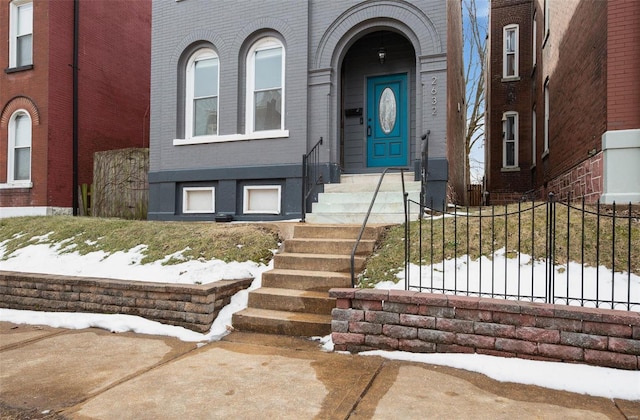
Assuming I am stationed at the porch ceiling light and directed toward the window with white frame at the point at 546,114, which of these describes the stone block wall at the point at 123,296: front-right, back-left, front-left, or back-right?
back-right

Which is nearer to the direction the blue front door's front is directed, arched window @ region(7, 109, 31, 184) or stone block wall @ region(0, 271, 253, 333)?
the stone block wall

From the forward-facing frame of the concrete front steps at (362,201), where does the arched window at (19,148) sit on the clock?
The arched window is roughly at 4 o'clock from the concrete front steps.

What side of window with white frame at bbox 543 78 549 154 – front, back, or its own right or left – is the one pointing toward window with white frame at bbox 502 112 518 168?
right

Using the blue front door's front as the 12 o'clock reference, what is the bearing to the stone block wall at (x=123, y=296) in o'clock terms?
The stone block wall is roughly at 1 o'clock from the blue front door.

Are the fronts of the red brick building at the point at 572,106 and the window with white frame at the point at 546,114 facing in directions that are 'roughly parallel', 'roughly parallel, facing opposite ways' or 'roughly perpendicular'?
roughly perpendicular

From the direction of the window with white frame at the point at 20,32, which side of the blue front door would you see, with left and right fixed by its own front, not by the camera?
right

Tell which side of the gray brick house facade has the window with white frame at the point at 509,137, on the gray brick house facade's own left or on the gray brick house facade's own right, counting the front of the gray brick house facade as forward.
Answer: on the gray brick house facade's own left

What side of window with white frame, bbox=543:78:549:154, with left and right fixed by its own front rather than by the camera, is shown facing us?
left

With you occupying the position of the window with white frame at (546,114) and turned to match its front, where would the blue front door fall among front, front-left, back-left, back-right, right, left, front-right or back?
front-left

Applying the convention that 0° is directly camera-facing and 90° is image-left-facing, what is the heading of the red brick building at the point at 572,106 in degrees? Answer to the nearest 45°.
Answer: approximately 0°

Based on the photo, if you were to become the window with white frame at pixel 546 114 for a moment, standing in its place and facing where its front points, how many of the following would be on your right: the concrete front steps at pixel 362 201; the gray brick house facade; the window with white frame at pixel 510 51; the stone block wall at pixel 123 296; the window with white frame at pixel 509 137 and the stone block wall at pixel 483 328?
2

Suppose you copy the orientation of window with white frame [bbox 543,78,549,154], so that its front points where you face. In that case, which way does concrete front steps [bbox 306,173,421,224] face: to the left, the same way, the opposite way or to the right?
to the left
